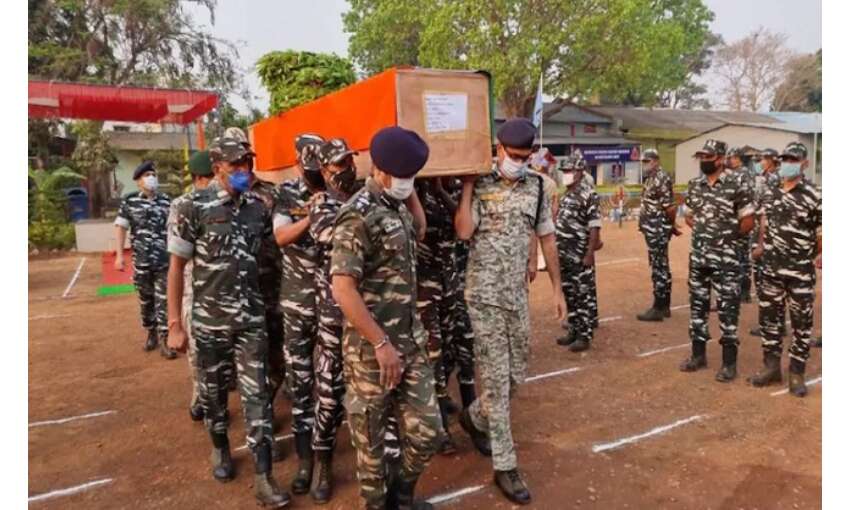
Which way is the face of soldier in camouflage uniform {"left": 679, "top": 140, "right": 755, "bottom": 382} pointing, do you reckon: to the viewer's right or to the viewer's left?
to the viewer's left

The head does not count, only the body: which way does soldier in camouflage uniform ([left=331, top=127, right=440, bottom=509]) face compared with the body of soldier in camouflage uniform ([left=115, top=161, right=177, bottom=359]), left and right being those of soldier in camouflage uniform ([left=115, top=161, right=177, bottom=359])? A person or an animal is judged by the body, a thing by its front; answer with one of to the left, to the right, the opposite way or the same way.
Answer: the same way

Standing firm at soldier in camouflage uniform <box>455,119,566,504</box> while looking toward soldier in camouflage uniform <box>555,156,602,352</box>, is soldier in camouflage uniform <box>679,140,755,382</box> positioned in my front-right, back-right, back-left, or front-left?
front-right

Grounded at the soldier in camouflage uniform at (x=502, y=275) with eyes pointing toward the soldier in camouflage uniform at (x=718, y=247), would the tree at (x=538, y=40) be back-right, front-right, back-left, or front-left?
front-left

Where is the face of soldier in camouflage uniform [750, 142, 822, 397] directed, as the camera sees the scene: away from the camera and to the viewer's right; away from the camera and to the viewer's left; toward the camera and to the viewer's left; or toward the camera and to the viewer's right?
toward the camera and to the viewer's left

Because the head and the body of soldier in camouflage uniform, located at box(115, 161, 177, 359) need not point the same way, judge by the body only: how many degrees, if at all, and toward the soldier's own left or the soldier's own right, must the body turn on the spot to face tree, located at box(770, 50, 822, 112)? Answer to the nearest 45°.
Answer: approximately 90° to the soldier's own left

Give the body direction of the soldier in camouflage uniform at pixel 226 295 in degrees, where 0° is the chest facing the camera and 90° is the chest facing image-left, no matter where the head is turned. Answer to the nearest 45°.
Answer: approximately 315°

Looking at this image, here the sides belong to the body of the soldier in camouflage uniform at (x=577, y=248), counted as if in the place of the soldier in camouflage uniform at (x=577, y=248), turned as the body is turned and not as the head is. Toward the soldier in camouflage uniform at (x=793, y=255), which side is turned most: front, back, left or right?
left

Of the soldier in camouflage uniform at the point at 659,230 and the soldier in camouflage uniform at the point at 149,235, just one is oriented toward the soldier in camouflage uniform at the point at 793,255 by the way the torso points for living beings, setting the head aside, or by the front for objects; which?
the soldier in camouflage uniform at the point at 149,235

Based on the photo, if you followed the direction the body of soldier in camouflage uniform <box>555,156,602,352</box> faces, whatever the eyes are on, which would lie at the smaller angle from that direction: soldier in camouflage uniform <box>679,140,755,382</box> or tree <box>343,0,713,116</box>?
the soldier in camouflage uniform

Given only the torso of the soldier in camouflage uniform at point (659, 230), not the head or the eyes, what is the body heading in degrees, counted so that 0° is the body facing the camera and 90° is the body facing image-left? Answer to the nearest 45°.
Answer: approximately 90°

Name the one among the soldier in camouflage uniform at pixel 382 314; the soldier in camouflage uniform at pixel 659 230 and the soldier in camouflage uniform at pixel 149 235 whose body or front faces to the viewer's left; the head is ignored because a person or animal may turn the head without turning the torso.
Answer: the soldier in camouflage uniform at pixel 659 230

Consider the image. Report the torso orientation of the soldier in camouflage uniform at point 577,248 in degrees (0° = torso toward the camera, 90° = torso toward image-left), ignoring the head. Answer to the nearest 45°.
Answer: approximately 45°
